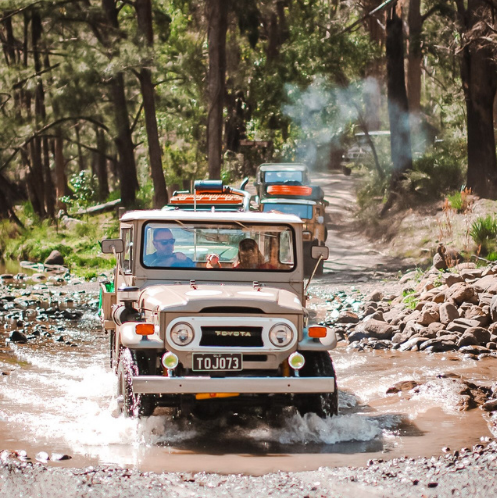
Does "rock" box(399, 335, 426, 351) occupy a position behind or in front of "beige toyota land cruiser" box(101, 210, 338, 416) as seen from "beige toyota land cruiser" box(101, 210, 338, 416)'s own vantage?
behind

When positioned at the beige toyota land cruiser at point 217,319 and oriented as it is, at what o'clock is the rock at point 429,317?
The rock is roughly at 7 o'clock from the beige toyota land cruiser.

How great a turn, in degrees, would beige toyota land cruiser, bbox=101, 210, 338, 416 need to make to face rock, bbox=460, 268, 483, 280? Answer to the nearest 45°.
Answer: approximately 135° to its left

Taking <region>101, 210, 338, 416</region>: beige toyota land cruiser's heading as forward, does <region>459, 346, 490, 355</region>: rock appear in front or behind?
behind

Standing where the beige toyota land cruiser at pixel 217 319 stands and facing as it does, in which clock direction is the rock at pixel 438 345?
The rock is roughly at 7 o'clock from the beige toyota land cruiser.

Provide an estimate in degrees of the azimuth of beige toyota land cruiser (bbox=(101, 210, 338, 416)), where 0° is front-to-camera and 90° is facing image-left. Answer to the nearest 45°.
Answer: approximately 0°

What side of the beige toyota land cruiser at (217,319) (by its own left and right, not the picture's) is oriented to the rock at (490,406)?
left

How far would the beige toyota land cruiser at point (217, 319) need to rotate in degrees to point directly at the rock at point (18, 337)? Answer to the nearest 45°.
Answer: approximately 135° to its right

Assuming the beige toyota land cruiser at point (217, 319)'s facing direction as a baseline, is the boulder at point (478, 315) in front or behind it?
behind
